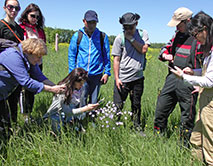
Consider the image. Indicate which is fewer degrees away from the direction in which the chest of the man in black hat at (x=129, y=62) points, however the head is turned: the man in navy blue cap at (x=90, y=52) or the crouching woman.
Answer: the crouching woman

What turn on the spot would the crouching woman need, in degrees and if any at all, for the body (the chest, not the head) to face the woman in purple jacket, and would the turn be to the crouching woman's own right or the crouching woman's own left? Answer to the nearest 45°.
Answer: approximately 135° to the crouching woman's own right

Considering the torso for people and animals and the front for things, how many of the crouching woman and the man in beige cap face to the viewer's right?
1

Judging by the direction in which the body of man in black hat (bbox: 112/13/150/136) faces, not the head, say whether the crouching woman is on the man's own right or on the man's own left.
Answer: on the man's own right

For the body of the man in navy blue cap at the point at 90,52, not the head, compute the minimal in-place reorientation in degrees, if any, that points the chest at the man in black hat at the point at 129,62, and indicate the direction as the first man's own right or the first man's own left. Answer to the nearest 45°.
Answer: approximately 90° to the first man's own left

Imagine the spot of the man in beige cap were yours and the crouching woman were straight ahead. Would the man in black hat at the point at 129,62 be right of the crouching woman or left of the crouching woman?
right

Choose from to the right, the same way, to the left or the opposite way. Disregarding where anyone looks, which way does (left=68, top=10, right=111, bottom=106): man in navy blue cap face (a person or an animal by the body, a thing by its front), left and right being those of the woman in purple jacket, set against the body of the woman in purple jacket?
to the right

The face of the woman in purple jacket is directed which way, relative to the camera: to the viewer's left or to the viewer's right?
to the viewer's right

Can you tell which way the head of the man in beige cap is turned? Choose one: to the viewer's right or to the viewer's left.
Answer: to the viewer's left

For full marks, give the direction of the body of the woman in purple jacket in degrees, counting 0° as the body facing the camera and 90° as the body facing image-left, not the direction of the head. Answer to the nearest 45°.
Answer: approximately 270°

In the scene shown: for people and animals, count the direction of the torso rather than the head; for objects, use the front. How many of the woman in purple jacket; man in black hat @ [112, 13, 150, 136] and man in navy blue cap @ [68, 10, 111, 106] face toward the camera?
2

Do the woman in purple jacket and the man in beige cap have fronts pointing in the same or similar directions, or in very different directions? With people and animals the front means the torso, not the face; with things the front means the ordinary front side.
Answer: very different directions
